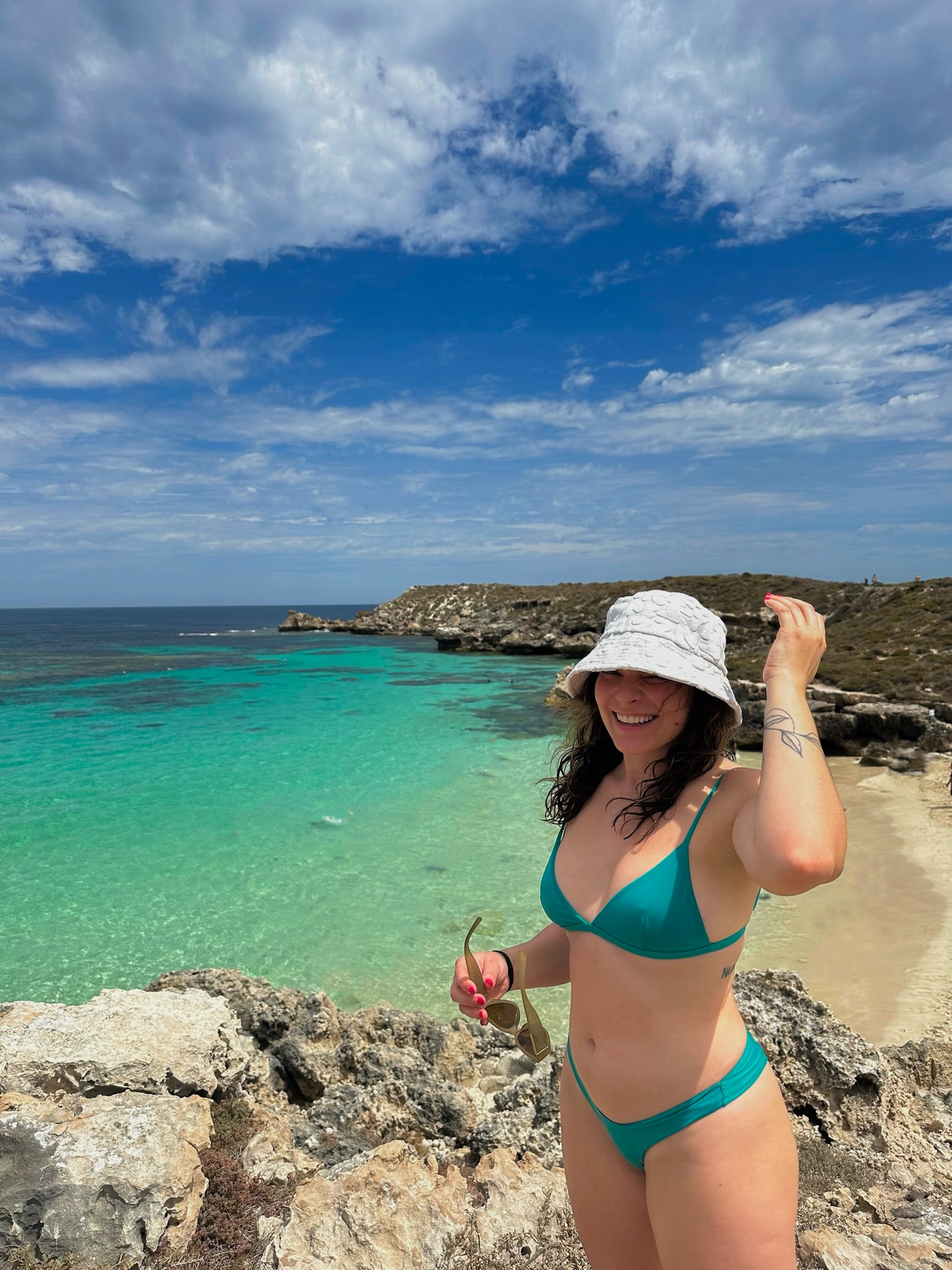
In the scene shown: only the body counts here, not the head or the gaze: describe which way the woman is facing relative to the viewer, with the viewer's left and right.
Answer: facing the viewer and to the left of the viewer

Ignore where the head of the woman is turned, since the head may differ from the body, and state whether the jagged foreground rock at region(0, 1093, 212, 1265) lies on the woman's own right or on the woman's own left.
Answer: on the woman's own right

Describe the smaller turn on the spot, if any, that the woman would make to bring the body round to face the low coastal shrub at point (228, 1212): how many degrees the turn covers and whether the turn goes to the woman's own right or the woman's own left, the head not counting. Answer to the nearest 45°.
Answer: approximately 90° to the woman's own right

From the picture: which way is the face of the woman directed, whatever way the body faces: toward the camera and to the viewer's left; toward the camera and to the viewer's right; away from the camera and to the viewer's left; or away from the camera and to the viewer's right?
toward the camera and to the viewer's left
